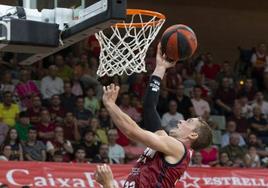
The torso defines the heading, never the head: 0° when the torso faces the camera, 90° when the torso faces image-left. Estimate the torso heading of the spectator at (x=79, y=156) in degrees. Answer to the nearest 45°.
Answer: approximately 0°

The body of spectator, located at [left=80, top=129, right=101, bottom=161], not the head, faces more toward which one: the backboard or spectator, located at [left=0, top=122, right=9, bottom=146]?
the backboard

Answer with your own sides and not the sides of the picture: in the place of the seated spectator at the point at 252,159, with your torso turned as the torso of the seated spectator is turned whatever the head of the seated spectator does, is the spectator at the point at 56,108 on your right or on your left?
on your right

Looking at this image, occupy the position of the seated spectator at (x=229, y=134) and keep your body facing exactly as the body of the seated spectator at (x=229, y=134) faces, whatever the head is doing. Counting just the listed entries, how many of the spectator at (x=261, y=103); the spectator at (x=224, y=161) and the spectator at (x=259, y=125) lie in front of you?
1

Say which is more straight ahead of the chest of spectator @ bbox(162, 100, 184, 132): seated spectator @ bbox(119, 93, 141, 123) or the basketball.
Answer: the basketball

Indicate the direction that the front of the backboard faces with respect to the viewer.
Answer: facing away from the viewer and to the right of the viewer

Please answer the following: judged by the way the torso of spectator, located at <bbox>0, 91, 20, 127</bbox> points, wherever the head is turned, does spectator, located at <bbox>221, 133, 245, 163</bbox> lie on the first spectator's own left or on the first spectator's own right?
on the first spectator's own left

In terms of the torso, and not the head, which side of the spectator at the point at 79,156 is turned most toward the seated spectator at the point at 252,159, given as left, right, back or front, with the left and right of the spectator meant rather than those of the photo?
left

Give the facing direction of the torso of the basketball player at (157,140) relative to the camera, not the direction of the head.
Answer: to the viewer's left

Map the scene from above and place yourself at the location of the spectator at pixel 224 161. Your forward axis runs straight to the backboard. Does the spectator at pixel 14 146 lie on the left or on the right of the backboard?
right

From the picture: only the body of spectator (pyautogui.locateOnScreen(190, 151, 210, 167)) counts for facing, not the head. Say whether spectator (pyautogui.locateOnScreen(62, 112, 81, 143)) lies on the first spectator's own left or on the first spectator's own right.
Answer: on the first spectator's own right

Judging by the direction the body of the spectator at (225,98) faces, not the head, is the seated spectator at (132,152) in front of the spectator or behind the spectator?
in front
